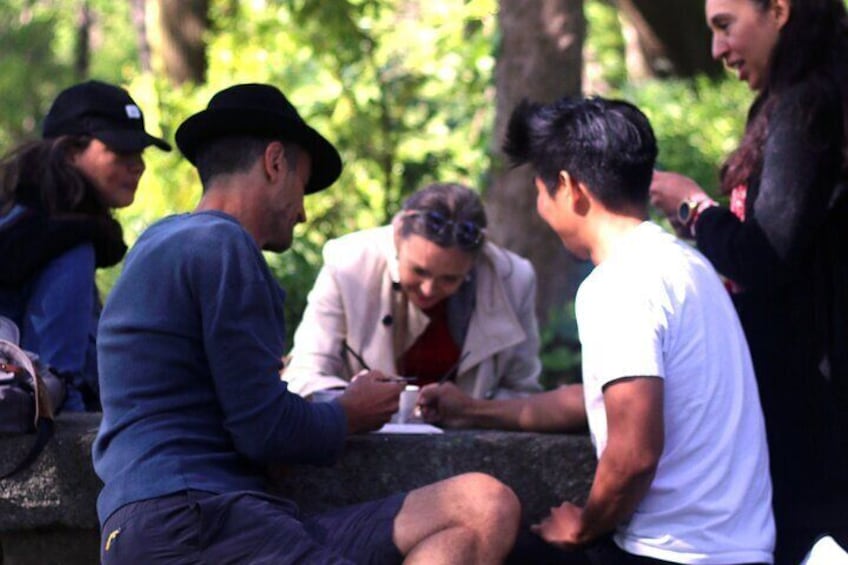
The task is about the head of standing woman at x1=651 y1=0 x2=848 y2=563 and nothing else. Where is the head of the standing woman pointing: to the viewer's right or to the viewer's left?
to the viewer's left

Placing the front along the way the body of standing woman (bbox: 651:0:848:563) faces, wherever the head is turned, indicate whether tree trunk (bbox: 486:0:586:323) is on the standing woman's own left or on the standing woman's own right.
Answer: on the standing woman's own right

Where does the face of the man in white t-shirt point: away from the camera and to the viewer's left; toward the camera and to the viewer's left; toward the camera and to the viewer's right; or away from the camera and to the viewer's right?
away from the camera and to the viewer's left

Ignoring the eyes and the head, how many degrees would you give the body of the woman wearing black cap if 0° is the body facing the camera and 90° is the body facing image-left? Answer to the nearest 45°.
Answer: approximately 270°

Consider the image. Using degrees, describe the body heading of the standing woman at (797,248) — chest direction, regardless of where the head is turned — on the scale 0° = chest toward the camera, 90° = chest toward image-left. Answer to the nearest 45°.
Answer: approximately 90°

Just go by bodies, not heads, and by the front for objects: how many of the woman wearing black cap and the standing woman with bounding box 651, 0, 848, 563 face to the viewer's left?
1

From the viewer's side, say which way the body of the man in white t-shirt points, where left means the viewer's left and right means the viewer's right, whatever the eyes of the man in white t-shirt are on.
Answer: facing away from the viewer and to the left of the viewer

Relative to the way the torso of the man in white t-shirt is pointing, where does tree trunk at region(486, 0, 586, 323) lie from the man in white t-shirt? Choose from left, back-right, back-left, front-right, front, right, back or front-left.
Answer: front-right

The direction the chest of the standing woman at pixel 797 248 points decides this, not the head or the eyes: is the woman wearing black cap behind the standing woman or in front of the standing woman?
in front

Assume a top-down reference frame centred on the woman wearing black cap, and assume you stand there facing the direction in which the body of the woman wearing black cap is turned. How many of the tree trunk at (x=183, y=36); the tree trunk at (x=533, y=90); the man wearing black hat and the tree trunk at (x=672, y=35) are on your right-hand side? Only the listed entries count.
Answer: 1

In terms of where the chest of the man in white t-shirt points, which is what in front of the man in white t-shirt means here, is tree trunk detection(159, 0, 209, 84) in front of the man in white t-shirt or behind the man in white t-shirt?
in front

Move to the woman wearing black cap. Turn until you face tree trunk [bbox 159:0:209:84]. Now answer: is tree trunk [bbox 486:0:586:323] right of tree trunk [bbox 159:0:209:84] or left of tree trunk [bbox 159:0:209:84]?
right
